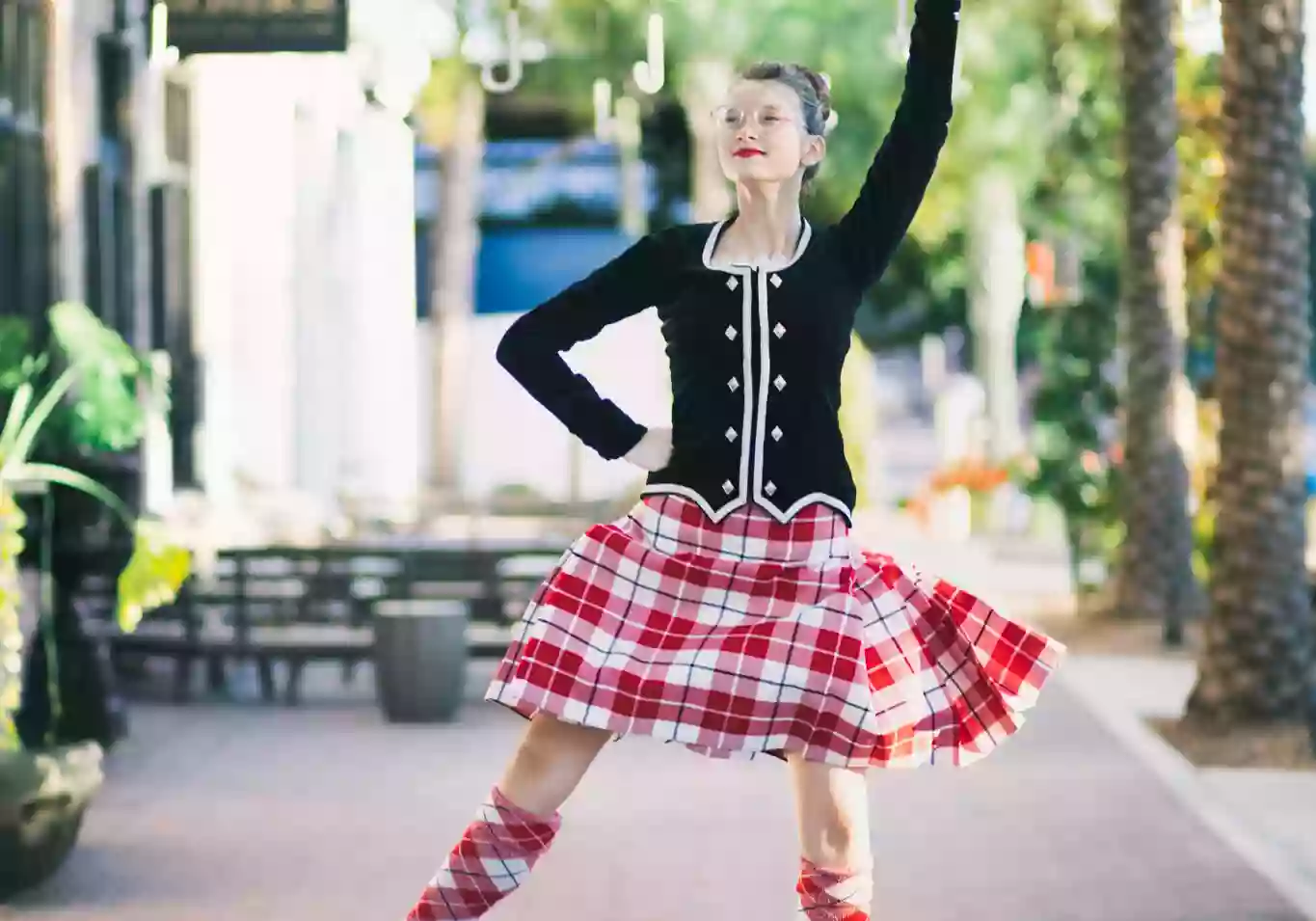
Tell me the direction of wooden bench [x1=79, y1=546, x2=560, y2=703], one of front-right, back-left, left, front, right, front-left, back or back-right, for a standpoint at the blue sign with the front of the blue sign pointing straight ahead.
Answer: front

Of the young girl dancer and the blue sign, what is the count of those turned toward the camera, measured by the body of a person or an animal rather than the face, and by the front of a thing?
2

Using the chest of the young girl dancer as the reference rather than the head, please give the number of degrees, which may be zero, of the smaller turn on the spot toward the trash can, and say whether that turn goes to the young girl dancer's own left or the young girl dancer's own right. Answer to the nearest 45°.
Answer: approximately 180°

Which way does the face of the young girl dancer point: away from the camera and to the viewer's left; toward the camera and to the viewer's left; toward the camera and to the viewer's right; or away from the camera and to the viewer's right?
toward the camera and to the viewer's left

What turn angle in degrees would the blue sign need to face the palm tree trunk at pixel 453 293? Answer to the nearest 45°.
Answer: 0° — it already faces it

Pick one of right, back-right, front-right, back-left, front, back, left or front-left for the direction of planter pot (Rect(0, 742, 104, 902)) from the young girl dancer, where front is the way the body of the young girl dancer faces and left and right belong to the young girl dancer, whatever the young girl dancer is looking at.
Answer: back-right

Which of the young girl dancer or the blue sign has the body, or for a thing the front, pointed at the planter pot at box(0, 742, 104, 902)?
the blue sign

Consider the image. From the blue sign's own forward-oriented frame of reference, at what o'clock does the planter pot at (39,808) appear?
The planter pot is roughly at 12 o'clock from the blue sign.

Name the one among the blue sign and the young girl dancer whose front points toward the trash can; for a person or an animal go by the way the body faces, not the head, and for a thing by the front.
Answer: the blue sign

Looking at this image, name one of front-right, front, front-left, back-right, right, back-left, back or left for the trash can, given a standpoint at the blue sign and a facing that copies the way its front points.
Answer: front

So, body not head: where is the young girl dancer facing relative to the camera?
toward the camera

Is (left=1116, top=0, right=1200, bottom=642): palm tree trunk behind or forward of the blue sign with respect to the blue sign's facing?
forward

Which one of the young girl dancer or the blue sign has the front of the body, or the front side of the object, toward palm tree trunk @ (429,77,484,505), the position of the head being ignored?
the blue sign

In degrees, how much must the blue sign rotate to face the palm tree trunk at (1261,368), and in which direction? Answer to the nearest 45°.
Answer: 0° — it already faces it

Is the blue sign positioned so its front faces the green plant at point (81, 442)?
yes

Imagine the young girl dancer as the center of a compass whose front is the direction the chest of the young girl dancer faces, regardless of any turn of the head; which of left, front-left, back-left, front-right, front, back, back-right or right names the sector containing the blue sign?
back
